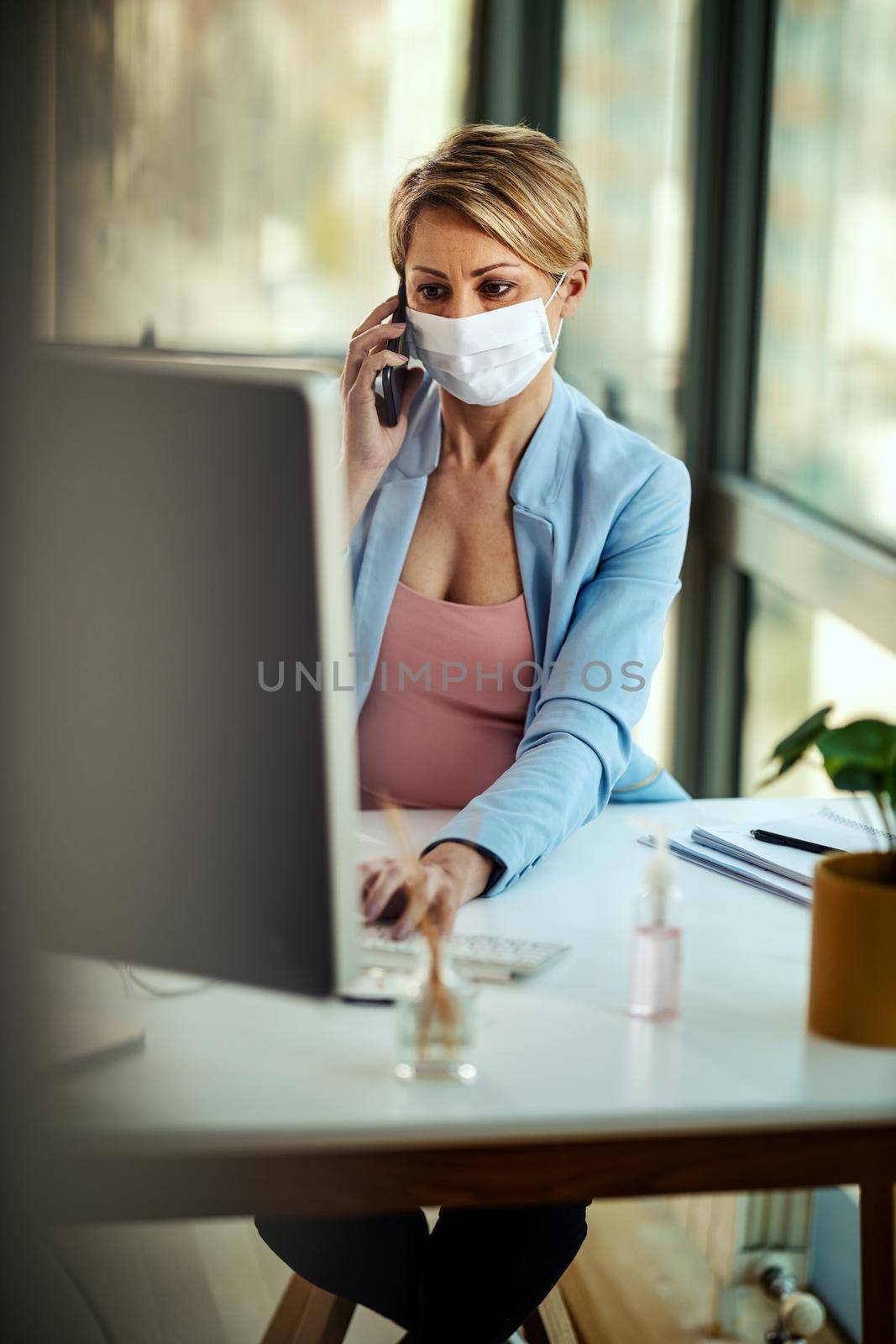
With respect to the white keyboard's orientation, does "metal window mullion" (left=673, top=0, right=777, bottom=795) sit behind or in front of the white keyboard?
in front

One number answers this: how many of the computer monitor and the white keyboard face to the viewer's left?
0

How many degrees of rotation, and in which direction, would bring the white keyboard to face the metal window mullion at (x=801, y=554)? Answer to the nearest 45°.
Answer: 0° — it already faces it

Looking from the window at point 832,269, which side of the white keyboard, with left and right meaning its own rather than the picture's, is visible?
front

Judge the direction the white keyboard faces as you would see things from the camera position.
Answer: facing away from the viewer

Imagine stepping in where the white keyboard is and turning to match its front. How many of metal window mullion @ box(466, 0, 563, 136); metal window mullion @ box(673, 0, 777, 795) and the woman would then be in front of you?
3

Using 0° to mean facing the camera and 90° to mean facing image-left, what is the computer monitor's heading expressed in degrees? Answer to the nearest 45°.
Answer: approximately 225°

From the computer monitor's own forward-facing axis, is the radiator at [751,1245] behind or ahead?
ahead
